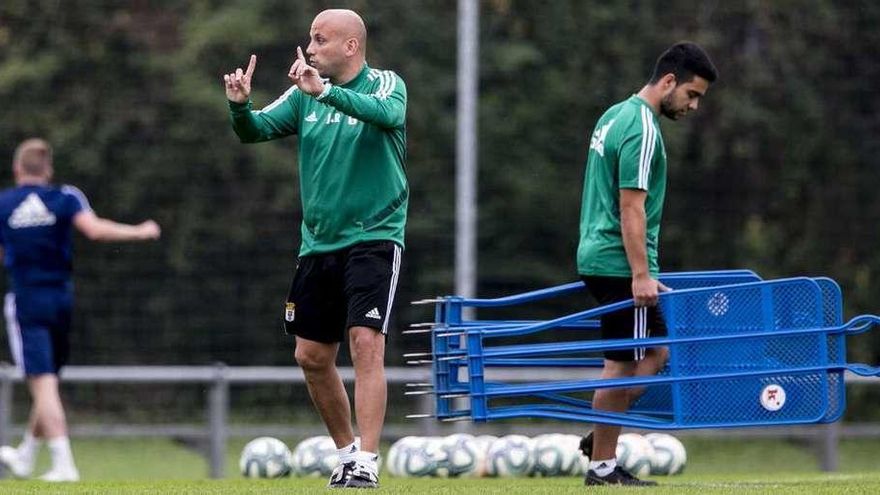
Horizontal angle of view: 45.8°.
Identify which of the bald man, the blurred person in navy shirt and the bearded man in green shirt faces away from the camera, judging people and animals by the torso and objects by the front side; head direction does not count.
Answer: the blurred person in navy shirt

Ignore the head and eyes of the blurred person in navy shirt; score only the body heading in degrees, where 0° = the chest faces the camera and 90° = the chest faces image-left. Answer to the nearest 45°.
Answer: approximately 180°

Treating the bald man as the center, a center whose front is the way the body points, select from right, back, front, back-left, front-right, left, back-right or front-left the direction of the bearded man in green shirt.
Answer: back-left

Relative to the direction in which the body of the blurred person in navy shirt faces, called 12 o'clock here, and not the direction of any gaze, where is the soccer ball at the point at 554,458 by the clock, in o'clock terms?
The soccer ball is roughly at 4 o'clock from the blurred person in navy shirt.
